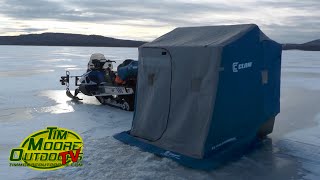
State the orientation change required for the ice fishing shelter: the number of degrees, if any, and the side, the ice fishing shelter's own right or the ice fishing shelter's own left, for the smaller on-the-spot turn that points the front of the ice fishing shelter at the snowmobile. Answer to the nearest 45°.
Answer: approximately 90° to the ice fishing shelter's own right

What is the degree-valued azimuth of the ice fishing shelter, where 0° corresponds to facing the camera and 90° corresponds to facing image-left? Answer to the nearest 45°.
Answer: approximately 45°
